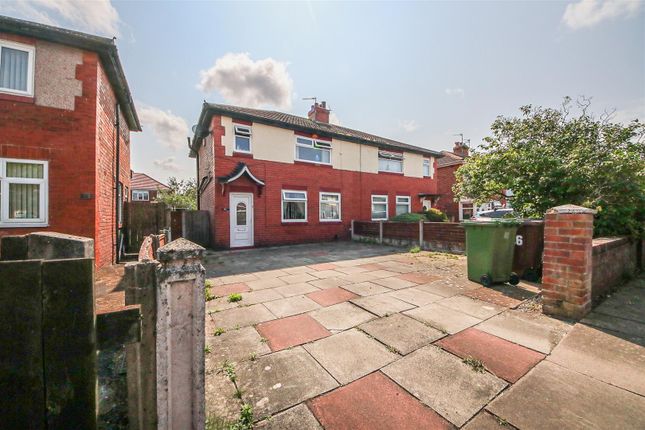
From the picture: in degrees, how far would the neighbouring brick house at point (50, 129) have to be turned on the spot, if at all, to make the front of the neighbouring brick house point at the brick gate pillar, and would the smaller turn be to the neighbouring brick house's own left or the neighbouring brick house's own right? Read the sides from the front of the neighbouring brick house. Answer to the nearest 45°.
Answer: approximately 45° to the neighbouring brick house's own left

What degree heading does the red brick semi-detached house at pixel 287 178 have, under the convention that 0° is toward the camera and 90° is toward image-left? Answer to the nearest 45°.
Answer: approximately 315°

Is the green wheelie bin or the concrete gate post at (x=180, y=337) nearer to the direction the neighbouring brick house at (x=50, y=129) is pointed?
the concrete gate post

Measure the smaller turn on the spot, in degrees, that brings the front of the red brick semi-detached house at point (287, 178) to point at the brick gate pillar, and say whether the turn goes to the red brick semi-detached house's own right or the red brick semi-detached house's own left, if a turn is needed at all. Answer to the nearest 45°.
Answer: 0° — it already faces it

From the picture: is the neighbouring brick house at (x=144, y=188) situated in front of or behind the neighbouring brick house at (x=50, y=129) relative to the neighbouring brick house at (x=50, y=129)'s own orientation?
behind

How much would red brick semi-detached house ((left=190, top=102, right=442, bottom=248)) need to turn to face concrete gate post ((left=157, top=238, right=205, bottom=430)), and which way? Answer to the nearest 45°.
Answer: approximately 45° to its right

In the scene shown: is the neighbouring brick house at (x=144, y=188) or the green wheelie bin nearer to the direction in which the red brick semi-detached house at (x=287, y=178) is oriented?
the green wheelie bin

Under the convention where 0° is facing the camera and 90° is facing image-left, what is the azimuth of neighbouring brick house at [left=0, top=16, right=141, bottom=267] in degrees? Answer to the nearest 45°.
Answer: approximately 0°

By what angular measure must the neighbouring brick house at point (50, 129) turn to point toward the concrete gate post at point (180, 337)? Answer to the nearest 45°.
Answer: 0° — it already faces it
